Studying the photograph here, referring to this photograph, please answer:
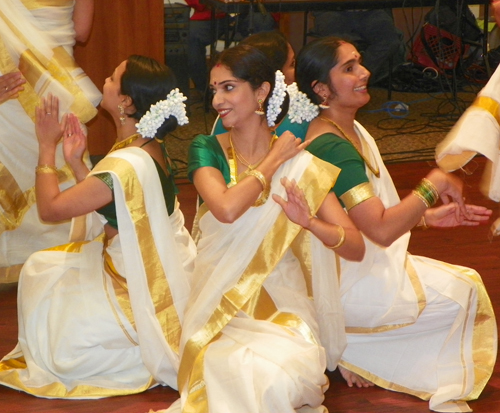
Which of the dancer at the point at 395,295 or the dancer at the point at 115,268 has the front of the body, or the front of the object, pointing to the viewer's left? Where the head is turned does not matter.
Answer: the dancer at the point at 115,268

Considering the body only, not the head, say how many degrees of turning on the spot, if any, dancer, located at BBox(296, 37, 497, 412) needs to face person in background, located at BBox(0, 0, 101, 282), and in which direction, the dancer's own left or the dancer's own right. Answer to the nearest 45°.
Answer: approximately 135° to the dancer's own left

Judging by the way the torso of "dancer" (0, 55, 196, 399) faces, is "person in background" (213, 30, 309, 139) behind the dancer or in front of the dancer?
behind

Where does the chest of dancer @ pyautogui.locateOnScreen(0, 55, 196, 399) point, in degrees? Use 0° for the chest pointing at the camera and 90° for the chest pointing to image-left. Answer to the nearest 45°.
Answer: approximately 90°

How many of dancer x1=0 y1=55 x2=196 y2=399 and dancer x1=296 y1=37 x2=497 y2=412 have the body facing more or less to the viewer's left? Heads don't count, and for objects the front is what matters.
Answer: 1

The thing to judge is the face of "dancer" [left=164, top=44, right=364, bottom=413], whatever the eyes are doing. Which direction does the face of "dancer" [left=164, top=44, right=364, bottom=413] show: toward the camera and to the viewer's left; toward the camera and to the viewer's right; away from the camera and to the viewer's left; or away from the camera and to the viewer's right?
toward the camera and to the viewer's left

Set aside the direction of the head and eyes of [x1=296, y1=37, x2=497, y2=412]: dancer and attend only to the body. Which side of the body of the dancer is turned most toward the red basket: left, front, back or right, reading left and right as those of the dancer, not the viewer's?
left
